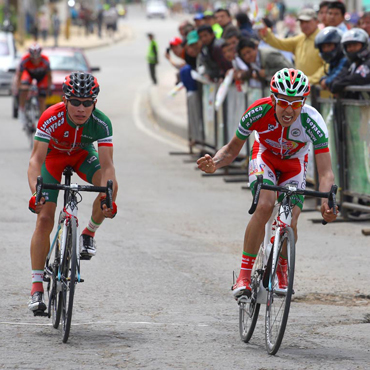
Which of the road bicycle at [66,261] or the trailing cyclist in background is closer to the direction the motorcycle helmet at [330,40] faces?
the road bicycle

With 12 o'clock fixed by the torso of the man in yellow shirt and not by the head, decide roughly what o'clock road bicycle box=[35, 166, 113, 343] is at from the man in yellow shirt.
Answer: The road bicycle is roughly at 11 o'clock from the man in yellow shirt.

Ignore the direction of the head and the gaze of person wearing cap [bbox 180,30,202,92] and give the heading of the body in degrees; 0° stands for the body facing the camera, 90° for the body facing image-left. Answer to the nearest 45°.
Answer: approximately 45°

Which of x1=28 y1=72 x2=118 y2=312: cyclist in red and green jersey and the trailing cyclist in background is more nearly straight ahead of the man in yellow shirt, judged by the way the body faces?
the cyclist in red and green jersey

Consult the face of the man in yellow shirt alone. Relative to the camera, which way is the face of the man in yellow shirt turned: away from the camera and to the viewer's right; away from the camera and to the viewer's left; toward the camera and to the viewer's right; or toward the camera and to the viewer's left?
toward the camera and to the viewer's left

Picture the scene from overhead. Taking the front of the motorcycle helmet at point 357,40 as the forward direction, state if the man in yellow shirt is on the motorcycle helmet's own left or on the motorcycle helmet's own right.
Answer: on the motorcycle helmet's own right

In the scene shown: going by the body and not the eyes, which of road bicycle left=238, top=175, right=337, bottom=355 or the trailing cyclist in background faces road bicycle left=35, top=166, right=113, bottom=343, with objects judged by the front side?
the trailing cyclist in background

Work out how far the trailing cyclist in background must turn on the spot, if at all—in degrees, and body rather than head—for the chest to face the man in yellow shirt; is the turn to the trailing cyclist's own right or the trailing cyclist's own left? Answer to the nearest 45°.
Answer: approximately 45° to the trailing cyclist's own left

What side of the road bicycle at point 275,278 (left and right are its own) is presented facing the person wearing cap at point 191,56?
back

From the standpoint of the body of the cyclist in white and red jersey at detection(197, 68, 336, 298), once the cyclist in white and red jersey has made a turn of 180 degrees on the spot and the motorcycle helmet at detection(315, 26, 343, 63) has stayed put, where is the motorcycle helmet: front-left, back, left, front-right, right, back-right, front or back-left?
front

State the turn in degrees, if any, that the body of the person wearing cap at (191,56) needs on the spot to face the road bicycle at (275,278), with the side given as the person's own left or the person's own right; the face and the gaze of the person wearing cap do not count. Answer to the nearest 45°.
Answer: approximately 45° to the person's own left

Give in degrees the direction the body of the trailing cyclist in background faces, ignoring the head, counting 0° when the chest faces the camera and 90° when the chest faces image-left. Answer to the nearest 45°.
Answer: approximately 0°
